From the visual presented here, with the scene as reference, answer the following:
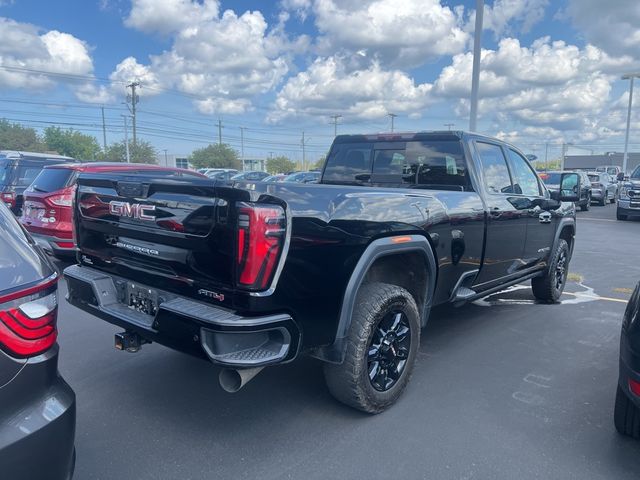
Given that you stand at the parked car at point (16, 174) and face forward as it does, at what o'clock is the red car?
The red car is roughly at 4 o'clock from the parked car.

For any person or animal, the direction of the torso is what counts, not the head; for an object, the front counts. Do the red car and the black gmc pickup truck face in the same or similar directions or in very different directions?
same or similar directions

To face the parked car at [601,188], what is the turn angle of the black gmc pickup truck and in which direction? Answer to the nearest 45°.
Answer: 0° — it already faces it

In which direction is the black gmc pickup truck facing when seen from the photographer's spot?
facing away from the viewer and to the right of the viewer

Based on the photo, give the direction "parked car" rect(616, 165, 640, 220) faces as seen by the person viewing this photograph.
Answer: facing the viewer and to the left of the viewer

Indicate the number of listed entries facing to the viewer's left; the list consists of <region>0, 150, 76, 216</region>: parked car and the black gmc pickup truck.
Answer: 0

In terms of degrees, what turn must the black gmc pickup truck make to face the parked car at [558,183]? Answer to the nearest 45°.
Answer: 0° — it already faces it

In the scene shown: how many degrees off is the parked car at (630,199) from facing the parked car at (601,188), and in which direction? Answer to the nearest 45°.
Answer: approximately 135° to its right

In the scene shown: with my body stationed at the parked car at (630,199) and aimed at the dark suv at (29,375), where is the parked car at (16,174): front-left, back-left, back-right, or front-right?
front-right

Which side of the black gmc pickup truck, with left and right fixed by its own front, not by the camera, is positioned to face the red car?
left

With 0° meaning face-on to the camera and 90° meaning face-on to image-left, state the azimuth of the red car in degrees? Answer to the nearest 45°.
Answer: approximately 225°

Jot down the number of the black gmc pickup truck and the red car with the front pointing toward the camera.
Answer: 0

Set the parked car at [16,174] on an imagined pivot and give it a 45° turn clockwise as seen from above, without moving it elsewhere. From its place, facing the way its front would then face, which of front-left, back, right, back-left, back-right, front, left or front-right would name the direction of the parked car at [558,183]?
front

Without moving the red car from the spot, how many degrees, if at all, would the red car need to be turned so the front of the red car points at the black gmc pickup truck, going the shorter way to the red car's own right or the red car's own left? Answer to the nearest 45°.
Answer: approximately 135° to the red car's own right

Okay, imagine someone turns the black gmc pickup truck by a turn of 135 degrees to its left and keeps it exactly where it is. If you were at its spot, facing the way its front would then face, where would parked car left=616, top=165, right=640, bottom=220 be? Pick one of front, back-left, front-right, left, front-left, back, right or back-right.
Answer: back-right

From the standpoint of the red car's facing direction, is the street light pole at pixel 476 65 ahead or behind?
ahead

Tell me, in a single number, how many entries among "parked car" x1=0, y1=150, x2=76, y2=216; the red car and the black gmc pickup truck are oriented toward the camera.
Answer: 0

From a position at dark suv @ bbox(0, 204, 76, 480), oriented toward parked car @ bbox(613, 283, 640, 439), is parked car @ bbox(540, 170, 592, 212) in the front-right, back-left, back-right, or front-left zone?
front-left
